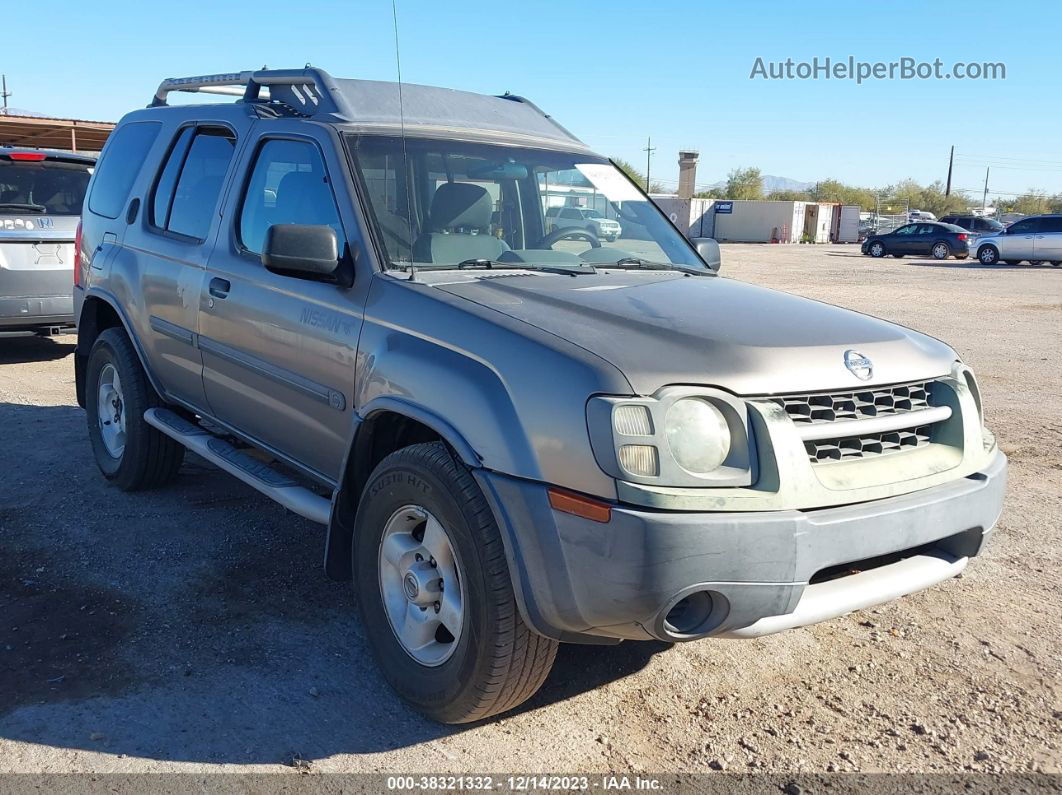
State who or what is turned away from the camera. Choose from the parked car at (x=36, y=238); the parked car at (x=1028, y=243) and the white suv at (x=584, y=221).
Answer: the parked car at (x=36, y=238)

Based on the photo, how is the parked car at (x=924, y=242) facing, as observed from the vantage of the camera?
facing to the left of the viewer

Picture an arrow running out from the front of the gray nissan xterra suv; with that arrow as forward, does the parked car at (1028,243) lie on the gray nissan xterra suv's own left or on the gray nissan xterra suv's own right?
on the gray nissan xterra suv's own left

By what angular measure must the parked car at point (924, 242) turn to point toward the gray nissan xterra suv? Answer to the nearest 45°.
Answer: approximately 90° to its left

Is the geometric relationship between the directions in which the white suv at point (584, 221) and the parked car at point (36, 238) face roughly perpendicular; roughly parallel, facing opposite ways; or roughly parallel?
roughly parallel, facing opposite ways

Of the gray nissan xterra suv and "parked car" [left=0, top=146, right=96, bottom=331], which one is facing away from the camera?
the parked car

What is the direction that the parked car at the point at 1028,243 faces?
to the viewer's left

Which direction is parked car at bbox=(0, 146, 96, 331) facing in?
away from the camera

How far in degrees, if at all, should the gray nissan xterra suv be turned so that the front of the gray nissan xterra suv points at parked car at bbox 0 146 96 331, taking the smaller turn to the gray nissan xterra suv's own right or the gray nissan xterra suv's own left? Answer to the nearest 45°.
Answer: approximately 180°

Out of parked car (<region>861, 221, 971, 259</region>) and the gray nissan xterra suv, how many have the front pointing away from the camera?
0

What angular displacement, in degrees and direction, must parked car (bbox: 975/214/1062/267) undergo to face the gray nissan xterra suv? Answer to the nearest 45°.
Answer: approximately 90° to its left
